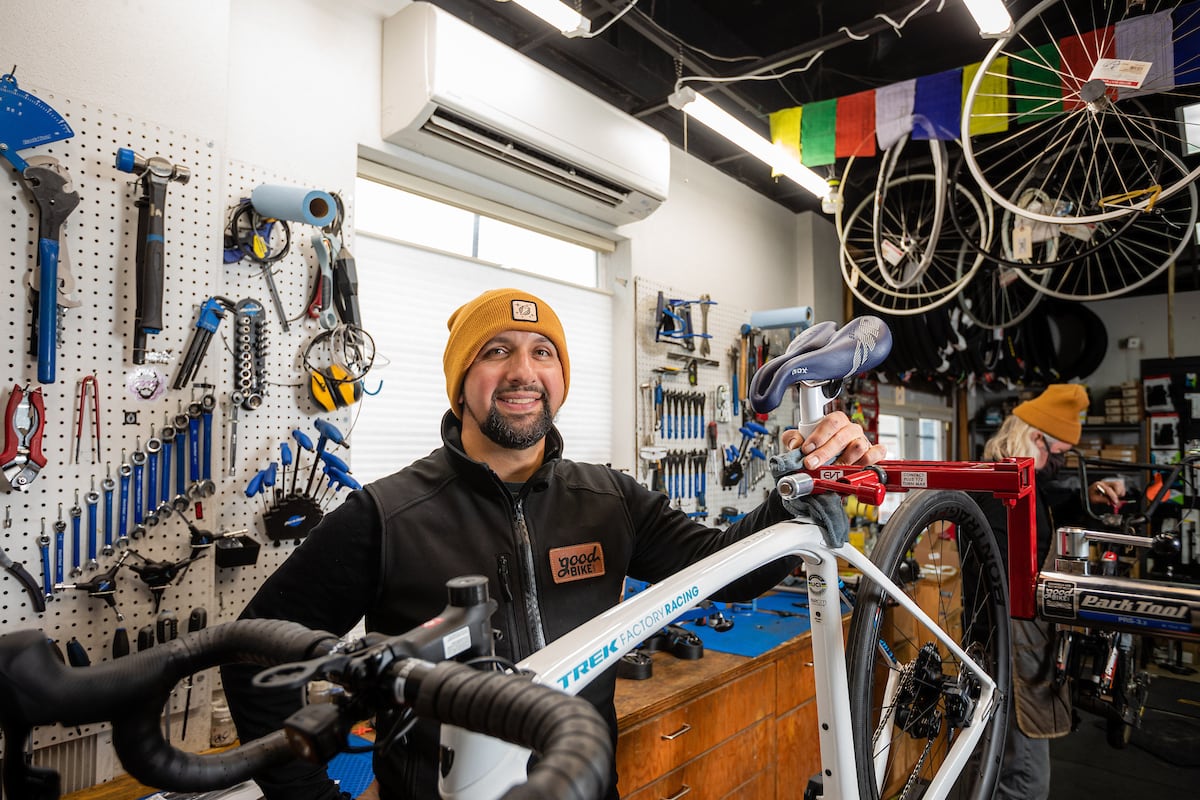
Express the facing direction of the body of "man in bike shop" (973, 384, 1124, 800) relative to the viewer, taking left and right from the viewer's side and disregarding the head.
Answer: facing to the right of the viewer

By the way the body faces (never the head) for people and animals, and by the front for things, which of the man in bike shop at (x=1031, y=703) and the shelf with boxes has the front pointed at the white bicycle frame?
the shelf with boxes

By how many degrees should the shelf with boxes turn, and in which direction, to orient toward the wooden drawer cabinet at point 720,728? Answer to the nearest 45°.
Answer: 0° — it already faces it

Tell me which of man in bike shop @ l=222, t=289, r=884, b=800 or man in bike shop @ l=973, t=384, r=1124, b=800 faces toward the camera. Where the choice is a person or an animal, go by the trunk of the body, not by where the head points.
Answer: man in bike shop @ l=222, t=289, r=884, b=800

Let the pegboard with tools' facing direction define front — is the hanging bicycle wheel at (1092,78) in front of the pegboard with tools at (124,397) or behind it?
in front

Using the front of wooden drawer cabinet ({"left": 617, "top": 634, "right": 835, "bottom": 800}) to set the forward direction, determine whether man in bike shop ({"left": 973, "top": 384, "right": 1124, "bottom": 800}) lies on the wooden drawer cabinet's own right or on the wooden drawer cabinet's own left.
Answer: on the wooden drawer cabinet's own left

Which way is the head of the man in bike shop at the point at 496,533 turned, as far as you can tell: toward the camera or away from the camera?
toward the camera

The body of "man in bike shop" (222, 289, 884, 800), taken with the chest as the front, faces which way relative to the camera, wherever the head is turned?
toward the camera

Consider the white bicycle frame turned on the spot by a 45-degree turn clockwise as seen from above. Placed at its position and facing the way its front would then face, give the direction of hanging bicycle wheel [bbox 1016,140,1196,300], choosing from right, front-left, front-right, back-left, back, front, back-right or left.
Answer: back-right

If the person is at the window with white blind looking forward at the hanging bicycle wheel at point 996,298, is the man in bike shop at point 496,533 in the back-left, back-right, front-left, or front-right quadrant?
back-right

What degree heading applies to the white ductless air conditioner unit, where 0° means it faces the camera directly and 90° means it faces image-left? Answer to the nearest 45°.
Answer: approximately 315°

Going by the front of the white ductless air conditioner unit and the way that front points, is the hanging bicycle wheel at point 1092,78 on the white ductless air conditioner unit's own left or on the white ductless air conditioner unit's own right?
on the white ductless air conditioner unit's own left

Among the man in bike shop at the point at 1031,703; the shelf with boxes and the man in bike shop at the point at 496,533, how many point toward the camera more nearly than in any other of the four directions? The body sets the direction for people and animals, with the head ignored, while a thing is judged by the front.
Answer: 2

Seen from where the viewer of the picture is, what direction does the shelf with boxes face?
facing the viewer
